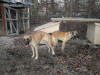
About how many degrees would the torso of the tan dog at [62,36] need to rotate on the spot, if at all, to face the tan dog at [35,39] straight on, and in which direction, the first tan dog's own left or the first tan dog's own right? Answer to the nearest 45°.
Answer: approximately 135° to the first tan dog's own right

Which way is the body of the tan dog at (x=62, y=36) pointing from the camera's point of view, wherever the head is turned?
to the viewer's right
